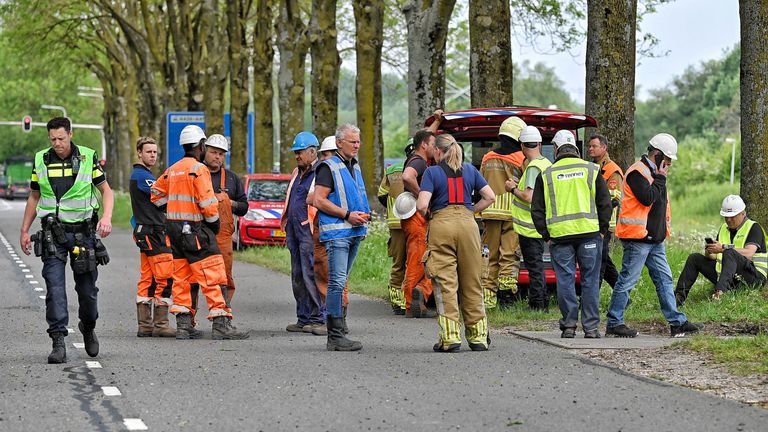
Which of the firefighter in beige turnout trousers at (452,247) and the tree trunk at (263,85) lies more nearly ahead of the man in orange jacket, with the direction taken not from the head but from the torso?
the tree trunk

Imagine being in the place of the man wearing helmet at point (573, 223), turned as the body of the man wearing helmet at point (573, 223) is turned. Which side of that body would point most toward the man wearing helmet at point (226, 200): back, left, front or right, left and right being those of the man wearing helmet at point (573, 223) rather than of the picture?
left

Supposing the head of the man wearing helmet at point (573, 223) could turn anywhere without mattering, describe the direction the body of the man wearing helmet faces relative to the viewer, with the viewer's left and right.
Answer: facing away from the viewer

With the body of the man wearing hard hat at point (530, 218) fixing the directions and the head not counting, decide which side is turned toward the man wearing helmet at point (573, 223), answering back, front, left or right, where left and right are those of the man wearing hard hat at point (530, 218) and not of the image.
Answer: left
